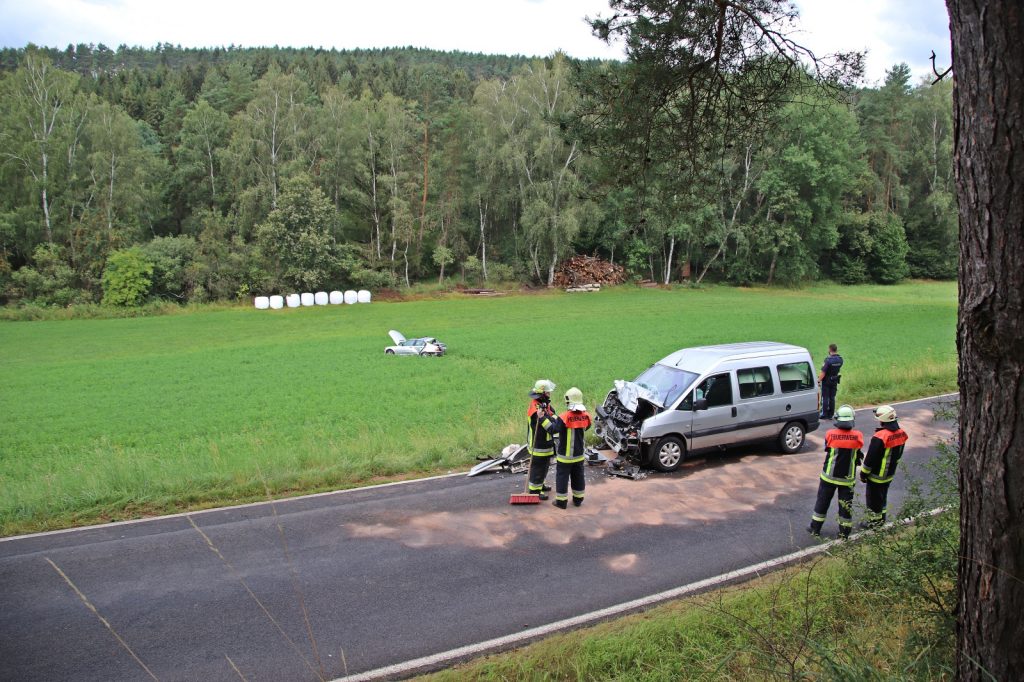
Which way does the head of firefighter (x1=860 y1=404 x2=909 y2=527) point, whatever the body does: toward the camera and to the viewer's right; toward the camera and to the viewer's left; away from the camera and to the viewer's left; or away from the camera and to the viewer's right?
away from the camera and to the viewer's left

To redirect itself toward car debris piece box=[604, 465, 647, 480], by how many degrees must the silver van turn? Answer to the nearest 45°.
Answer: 0° — it already faces it

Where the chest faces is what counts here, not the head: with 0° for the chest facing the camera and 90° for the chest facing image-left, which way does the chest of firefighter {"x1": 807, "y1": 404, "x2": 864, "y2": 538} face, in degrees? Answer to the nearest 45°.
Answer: approximately 180°

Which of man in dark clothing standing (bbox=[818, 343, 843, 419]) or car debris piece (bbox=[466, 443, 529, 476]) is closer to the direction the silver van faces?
the car debris piece

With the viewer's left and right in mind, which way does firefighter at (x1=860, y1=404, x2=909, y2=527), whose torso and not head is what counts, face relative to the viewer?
facing away from the viewer and to the left of the viewer

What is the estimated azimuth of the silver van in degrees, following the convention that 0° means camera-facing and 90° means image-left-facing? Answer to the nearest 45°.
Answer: approximately 45°

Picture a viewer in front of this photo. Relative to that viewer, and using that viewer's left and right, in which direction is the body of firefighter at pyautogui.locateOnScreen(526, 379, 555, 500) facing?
facing to the right of the viewer

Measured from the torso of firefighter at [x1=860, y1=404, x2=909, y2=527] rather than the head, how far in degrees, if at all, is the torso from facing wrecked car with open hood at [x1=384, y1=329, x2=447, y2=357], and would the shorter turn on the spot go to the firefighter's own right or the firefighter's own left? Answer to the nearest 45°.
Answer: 0° — they already face it

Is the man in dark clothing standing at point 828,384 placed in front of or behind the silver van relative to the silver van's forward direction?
behind
